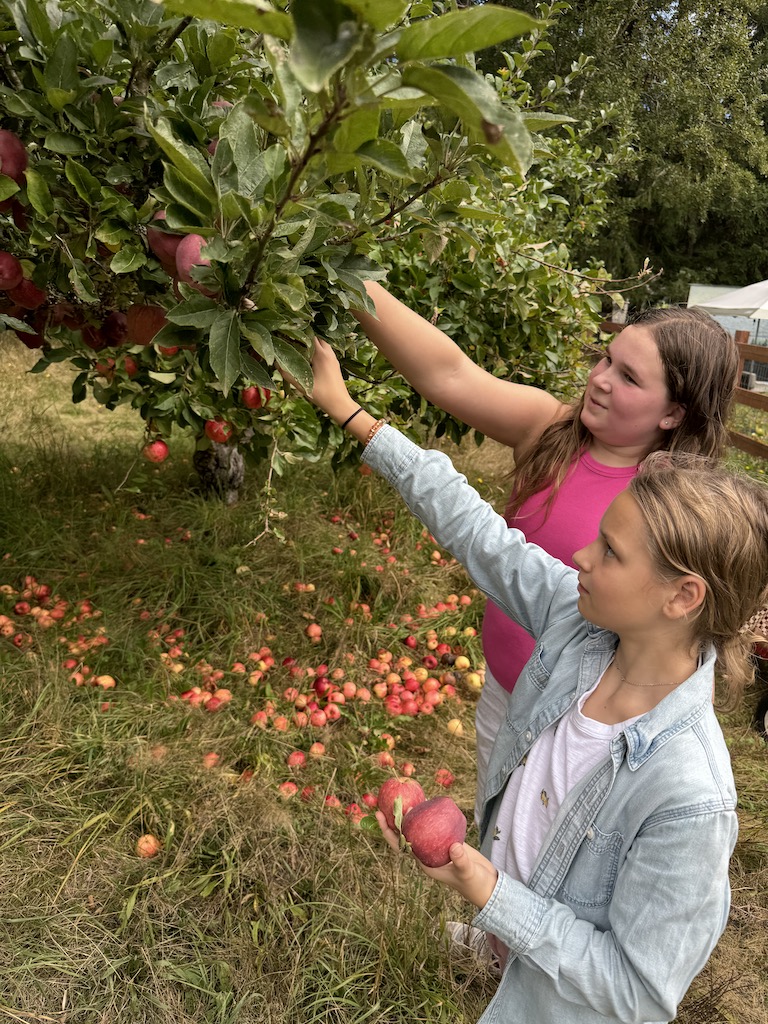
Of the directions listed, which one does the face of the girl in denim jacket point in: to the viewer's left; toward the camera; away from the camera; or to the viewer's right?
to the viewer's left

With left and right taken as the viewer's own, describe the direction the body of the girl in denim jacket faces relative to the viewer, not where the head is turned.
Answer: facing the viewer and to the left of the viewer

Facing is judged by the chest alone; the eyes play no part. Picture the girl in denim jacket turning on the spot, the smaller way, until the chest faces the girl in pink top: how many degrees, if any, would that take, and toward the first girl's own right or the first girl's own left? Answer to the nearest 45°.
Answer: approximately 135° to the first girl's own right

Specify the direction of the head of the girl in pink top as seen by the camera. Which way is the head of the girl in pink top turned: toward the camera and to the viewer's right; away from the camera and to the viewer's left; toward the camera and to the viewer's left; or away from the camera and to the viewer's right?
toward the camera and to the viewer's left

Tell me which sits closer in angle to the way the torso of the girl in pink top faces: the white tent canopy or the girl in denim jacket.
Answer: the girl in denim jacket

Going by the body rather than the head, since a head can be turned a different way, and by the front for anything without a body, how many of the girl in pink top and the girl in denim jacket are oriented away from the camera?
0

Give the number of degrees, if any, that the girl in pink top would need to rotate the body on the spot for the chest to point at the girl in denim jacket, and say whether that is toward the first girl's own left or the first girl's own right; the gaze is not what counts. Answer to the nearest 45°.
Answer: approximately 45° to the first girl's own left

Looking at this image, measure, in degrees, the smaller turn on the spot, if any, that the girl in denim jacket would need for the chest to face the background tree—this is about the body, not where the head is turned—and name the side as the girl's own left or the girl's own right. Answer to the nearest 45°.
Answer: approximately 135° to the girl's own right

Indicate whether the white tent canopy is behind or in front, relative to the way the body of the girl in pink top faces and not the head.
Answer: behind

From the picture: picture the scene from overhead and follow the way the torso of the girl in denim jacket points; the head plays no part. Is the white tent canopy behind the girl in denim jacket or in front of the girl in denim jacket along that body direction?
behind
